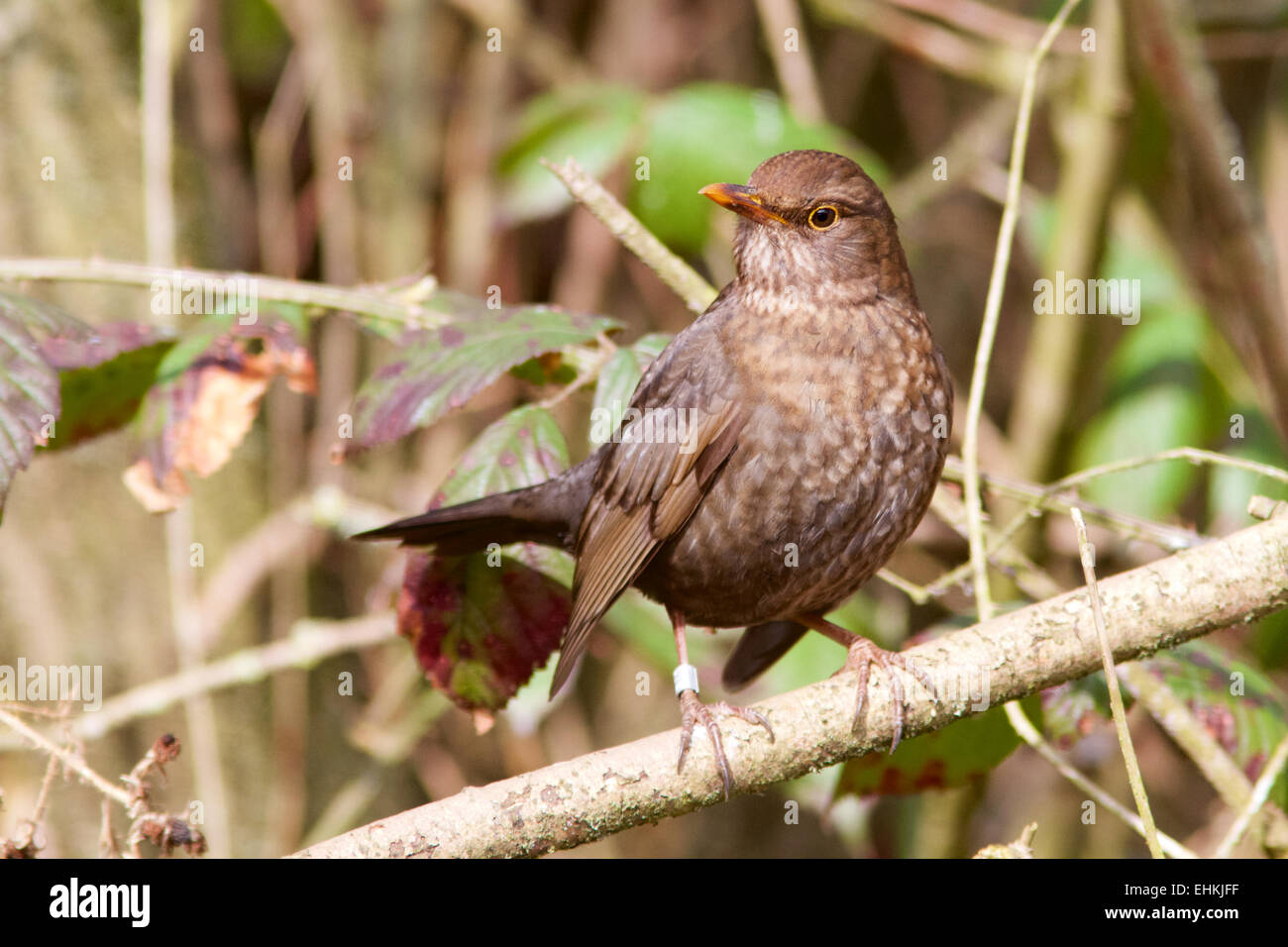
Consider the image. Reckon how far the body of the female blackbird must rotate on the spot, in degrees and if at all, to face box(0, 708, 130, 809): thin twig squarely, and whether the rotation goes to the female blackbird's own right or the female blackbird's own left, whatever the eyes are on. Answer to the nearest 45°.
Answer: approximately 90° to the female blackbird's own right

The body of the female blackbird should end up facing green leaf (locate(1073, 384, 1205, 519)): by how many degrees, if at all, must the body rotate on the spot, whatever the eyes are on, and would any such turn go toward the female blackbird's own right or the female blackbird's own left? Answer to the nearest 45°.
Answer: approximately 90° to the female blackbird's own left

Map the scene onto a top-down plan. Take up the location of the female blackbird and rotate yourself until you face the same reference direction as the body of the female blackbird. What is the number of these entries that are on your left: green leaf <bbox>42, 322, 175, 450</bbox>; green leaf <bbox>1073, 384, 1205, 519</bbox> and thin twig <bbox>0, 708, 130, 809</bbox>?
1

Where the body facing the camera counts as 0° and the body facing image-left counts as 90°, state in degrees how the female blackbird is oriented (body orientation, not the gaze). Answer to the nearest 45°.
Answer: approximately 315°
